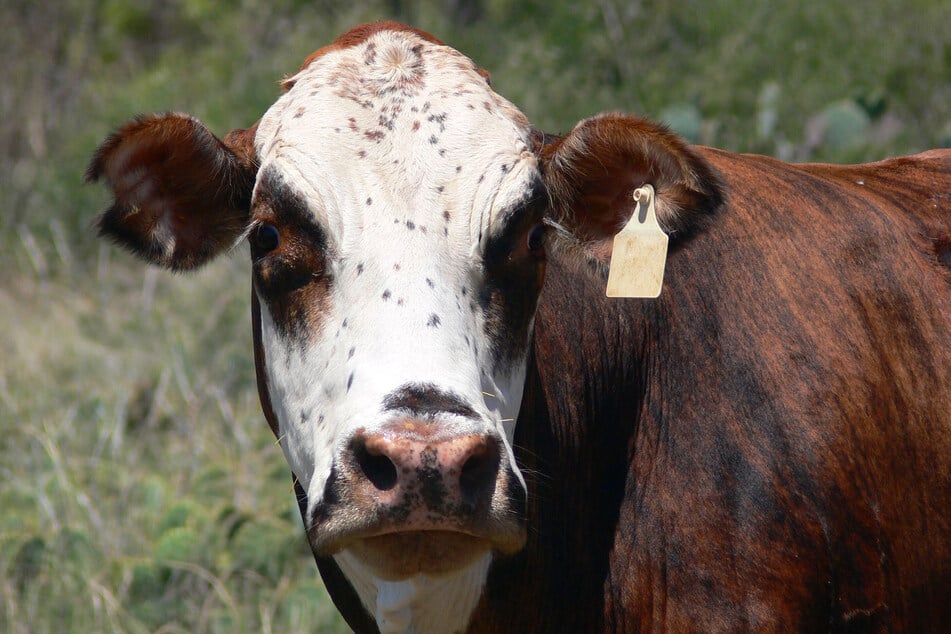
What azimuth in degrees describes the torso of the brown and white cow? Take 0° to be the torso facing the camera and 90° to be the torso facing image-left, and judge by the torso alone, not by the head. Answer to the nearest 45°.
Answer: approximately 45°
